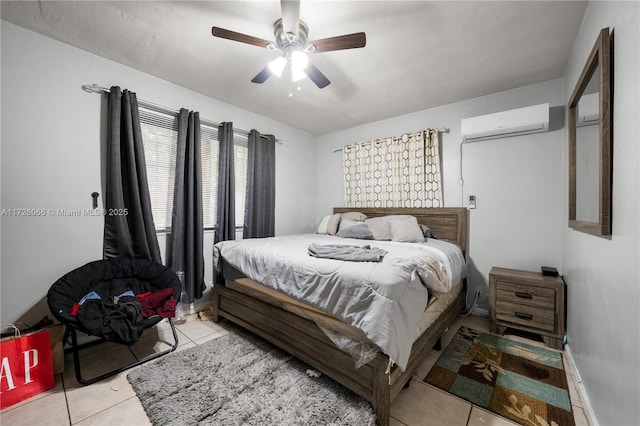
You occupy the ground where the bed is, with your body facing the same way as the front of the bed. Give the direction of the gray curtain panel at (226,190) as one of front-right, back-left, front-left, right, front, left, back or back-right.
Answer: right

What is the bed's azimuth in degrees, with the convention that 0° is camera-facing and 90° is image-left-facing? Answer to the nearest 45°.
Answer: approximately 45°

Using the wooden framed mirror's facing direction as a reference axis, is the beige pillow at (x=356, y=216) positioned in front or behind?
in front

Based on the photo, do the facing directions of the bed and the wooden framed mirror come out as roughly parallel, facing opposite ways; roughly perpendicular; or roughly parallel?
roughly perpendicular

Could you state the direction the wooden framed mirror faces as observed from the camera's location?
facing to the left of the viewer

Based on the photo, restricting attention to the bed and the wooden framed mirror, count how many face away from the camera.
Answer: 0
